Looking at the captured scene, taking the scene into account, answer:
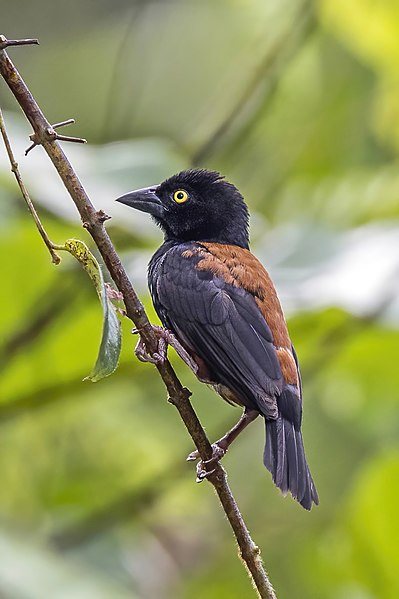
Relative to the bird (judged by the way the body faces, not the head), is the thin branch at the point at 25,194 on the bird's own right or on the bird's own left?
on the bird's own left

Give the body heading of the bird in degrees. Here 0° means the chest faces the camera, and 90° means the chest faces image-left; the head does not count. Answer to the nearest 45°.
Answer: approximately 90°

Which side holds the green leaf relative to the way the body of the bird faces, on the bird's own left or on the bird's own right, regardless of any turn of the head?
on the bird's own left
